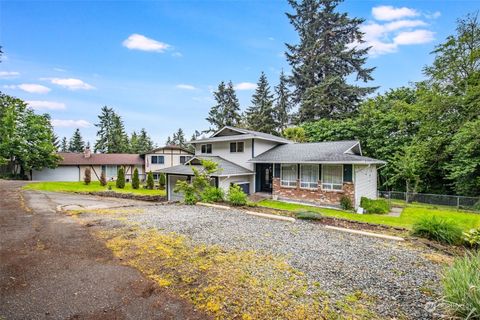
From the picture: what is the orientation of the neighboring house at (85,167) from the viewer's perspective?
toward the camera

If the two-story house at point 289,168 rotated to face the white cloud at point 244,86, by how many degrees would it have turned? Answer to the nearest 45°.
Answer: approximately 135° to its right

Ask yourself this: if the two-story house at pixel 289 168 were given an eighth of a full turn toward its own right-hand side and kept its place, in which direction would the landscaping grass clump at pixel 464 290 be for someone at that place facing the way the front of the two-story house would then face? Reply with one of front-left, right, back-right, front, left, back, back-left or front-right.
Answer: left

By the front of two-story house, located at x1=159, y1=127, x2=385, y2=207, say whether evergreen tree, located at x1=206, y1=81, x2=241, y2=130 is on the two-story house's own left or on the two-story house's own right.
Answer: on the two-story house's own right

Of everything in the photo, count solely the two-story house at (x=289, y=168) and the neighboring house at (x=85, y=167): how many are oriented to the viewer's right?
0

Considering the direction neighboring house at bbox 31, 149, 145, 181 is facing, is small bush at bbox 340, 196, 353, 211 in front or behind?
in front

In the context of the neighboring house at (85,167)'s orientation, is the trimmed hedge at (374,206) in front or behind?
in front

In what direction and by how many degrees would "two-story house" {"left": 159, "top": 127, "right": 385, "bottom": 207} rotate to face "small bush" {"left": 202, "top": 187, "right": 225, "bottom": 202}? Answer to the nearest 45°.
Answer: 0° — it already faces it

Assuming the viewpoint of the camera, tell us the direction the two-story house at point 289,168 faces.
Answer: facing the viewer and to the left of the viewer
